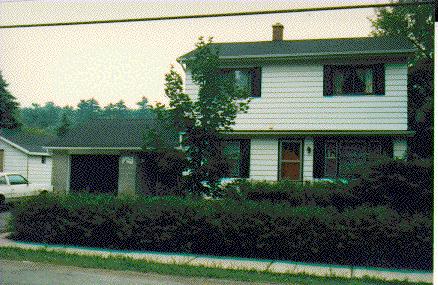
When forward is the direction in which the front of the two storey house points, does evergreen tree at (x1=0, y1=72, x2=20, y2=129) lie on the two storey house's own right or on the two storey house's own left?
on the two storey house's own right

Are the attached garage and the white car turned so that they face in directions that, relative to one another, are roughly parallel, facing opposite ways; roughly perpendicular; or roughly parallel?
roughly perpendicular

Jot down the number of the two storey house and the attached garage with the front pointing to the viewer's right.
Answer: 0

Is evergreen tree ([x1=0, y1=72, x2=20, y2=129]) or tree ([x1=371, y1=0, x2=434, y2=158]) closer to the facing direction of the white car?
the tree

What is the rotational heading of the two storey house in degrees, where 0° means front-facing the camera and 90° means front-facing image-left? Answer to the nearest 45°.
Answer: approximately 0°

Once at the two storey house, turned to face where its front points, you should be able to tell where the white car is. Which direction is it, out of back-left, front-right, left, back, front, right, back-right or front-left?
right

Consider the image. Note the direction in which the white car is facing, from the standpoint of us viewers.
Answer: facing to the right of the viewer

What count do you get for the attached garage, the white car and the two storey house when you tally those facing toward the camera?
2

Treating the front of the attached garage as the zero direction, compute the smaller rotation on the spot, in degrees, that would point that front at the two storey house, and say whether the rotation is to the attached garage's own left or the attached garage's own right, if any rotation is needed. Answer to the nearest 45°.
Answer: approximately 45° to the attached garage's own left

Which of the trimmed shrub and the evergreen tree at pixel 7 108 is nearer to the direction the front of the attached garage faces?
the trimmed shrub

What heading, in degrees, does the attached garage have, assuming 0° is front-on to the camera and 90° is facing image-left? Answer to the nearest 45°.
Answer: approximately 0°

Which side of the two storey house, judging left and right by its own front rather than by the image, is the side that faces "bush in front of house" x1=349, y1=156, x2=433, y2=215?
front
